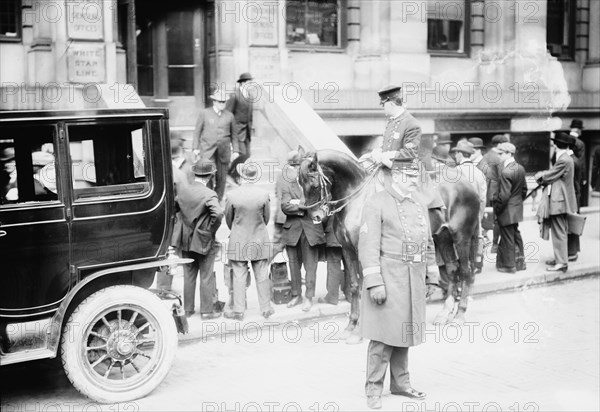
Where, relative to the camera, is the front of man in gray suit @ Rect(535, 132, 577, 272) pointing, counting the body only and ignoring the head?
to the viewer's left

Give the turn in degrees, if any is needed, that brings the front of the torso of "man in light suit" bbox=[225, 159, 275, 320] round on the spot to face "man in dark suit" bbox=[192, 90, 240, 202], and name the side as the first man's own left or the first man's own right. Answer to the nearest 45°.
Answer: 0° — they already face them

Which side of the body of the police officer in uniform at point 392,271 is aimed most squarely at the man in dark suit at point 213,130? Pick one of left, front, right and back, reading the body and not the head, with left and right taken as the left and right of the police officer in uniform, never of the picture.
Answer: back

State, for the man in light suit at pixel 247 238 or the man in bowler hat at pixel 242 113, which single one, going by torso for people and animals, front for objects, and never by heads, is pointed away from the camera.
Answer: the man in light suit

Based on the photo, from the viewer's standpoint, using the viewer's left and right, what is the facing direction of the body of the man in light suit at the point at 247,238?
facing away from the viewer

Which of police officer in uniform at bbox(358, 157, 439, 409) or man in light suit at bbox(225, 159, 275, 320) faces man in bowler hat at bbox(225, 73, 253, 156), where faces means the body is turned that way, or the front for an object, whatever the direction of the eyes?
the man in light suit

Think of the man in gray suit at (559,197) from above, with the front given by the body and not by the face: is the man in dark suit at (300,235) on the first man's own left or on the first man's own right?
on the first man's own left

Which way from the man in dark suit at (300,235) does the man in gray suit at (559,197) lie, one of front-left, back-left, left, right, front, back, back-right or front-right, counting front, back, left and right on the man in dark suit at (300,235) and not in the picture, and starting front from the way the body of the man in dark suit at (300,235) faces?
back-left

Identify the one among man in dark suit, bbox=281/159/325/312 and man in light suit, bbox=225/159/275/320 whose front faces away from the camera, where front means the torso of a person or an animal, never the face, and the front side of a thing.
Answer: man in light suit, bbox=225/159/275/320

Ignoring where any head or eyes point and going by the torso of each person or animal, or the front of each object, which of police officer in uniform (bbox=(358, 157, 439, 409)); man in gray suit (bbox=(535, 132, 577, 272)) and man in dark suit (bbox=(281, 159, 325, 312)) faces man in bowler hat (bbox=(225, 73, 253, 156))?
man in gray suit (bbox=(535, 132, 577, 272))

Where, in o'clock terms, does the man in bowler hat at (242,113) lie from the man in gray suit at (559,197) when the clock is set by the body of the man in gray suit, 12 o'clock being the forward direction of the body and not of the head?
The man in bowler hat is roughly at 12 o'clock from the man in gray suit.

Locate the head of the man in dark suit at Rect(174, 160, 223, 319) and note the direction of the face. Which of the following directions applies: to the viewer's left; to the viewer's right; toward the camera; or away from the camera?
away from the camera
